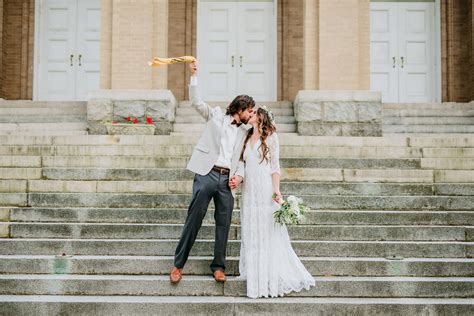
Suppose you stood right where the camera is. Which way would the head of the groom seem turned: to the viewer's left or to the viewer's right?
to the viewer's right

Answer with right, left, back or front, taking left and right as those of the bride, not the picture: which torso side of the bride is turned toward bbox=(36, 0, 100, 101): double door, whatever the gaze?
right

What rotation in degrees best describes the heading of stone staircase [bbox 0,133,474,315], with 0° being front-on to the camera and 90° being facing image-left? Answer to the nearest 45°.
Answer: approximately 0°

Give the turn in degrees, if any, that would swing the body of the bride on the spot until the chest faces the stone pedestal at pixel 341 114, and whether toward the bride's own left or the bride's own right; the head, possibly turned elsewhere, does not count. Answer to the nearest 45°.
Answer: approximately 135° to the bride's own right

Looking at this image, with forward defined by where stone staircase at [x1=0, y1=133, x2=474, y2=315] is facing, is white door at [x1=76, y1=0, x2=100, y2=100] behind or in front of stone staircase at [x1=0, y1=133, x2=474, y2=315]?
behind

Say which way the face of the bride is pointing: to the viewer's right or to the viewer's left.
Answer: to the viewer's left

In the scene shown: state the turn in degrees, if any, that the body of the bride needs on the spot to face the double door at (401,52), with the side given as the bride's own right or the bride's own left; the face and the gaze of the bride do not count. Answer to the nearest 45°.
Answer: approximately 135° to the bride's own right

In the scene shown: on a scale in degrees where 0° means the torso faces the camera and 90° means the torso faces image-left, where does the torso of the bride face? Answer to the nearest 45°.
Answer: approximately 45°

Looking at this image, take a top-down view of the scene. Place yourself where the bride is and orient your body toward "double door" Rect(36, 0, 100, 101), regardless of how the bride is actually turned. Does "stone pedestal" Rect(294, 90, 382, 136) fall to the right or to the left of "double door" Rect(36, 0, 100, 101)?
right
